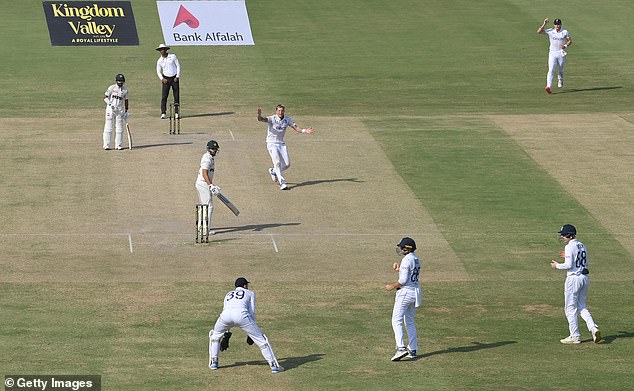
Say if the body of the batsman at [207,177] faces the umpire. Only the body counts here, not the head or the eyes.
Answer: no

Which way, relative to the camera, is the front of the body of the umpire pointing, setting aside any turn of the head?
toward the camera

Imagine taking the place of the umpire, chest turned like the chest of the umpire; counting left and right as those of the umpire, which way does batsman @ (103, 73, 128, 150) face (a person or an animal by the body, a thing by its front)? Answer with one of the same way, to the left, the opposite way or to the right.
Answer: the same way

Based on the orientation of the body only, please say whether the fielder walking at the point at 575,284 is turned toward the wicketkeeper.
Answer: no

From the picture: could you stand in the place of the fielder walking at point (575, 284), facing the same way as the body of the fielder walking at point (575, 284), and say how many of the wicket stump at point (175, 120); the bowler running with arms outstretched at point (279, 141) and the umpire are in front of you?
3

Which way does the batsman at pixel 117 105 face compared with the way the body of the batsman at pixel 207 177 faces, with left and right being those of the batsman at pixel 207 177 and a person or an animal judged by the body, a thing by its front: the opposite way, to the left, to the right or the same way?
to the right

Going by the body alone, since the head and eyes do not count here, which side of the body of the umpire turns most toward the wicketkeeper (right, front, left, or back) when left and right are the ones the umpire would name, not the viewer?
front

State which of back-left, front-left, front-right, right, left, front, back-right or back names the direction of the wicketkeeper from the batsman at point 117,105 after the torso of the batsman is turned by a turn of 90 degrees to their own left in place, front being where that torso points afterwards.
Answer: right

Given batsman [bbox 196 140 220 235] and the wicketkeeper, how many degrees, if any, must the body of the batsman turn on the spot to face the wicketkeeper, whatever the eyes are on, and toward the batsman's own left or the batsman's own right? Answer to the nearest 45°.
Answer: approximately 90° to the batsman's own right

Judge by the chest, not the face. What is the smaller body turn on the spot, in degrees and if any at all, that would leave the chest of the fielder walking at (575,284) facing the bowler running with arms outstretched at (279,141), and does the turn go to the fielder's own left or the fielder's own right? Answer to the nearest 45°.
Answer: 0° — they already face them

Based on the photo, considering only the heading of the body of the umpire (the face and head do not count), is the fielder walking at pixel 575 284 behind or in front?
in front

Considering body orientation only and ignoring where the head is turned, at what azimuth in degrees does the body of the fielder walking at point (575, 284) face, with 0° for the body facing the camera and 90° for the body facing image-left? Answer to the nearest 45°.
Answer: approximately 135°

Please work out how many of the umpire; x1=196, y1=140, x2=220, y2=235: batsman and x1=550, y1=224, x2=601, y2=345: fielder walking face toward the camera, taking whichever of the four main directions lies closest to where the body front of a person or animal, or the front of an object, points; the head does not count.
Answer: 1

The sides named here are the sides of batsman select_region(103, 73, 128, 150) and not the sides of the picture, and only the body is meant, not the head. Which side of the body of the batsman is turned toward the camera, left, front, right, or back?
front

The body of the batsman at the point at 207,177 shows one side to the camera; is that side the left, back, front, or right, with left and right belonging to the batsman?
right
